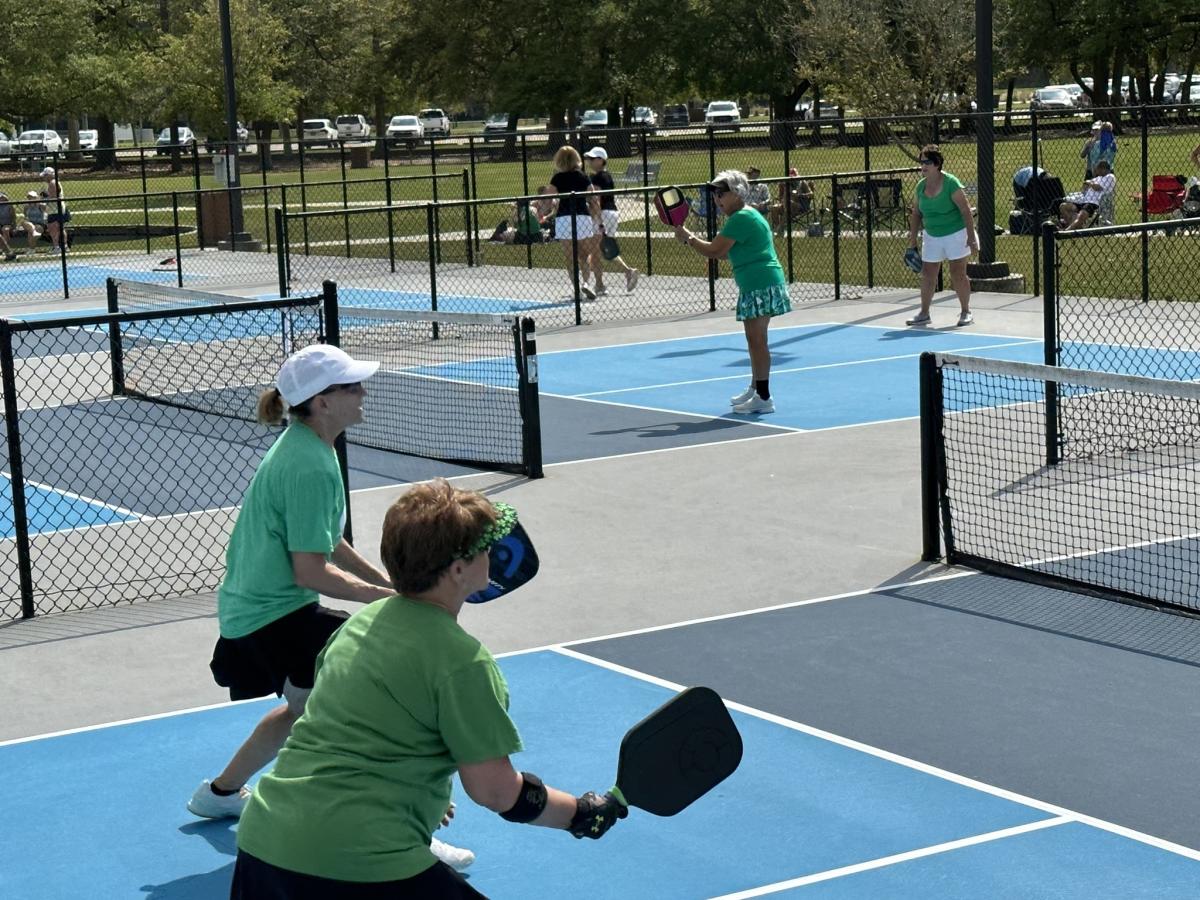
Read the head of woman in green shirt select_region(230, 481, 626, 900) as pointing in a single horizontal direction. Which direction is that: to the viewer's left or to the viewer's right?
to the viewer's right

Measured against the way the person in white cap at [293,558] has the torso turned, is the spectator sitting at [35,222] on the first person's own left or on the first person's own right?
on the first person's own left

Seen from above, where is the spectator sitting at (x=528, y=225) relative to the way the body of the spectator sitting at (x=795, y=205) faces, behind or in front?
in front

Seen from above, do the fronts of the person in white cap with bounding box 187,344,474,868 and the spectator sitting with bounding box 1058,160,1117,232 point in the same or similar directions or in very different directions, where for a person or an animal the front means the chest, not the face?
very different directions

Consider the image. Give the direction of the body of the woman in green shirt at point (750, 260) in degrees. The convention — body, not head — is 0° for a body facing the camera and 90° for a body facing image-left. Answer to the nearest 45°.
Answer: approximately 90°

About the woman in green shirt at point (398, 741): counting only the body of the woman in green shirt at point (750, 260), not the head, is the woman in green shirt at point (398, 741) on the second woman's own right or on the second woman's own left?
on the second woman's own left

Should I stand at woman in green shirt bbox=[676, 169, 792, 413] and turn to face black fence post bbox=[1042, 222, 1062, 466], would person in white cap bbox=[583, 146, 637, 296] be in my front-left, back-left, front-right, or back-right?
back-left

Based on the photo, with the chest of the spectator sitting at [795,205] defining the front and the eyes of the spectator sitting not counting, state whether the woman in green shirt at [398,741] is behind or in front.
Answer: in front

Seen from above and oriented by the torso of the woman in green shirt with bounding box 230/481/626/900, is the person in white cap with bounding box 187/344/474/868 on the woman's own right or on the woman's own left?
on the woman's own left

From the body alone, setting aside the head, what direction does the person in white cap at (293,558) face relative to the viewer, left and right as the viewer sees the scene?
facing to the right of the viewer

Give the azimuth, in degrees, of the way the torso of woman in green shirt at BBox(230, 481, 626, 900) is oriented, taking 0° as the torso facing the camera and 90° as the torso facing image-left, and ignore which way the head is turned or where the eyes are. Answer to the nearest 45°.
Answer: approximately 225°
